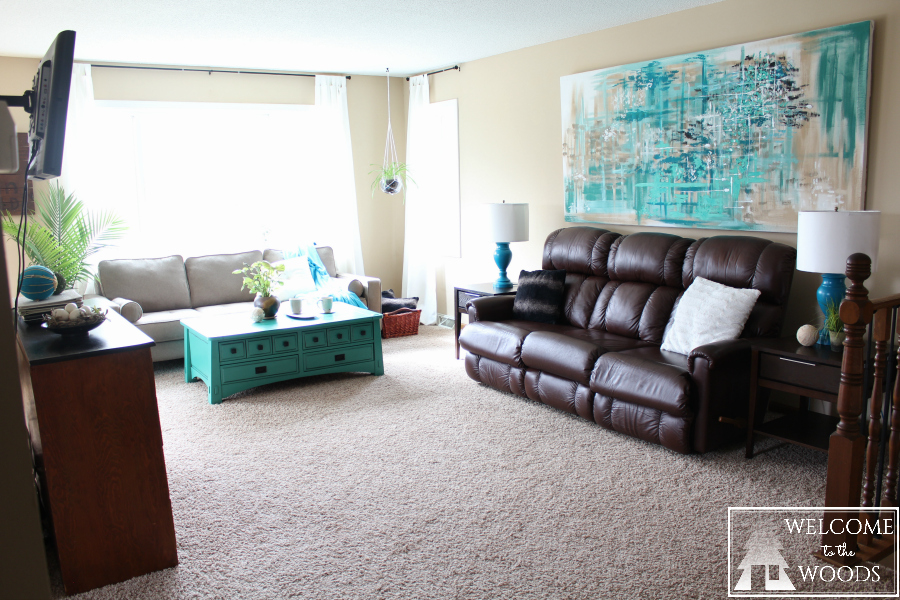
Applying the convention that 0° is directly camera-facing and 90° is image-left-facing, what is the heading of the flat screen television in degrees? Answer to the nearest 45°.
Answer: approximately 270°

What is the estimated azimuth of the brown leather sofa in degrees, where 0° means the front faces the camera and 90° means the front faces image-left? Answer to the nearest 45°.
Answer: approximately 45°

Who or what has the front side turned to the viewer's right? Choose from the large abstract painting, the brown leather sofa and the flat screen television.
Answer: the flat screen television

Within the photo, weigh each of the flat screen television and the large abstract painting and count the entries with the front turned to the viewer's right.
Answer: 1

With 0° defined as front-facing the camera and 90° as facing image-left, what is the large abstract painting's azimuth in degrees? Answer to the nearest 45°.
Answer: approximately 45°

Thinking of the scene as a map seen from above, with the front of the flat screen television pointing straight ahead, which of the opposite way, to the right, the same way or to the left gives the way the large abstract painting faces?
the opposite way

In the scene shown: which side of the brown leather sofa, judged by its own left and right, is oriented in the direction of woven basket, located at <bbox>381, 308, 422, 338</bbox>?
right

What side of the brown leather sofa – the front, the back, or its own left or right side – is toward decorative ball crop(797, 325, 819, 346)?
left

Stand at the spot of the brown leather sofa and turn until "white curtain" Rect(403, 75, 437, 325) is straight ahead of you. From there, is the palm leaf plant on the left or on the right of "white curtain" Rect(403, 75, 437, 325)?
left

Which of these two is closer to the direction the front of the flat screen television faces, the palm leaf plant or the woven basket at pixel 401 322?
the woven basket
